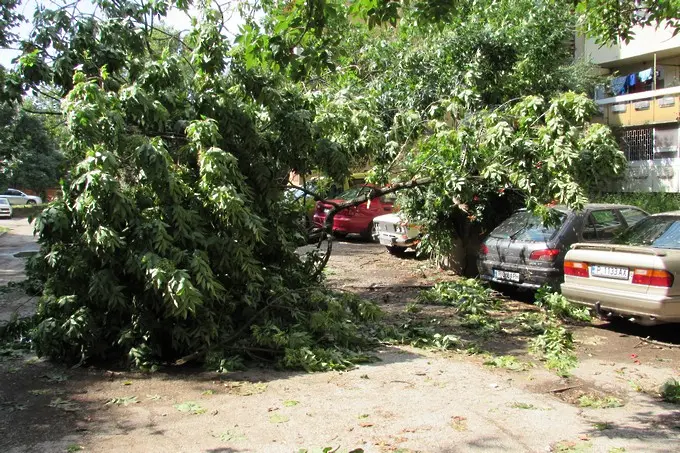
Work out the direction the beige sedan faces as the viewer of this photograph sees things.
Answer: facing away from the viewer and to the right of the viewer

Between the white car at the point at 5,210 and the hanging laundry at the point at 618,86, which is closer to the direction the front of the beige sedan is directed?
the hanging laundry

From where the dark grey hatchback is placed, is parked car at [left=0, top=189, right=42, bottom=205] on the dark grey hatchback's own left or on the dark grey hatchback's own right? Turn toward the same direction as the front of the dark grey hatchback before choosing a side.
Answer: on the dark grey hatchback's own left

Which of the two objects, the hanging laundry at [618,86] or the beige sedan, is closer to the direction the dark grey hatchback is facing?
the hanging laundry

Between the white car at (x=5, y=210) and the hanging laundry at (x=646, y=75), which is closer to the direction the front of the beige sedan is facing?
the hanging laundry

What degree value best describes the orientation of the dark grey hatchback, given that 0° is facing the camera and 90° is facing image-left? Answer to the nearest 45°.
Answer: approximately 225°
